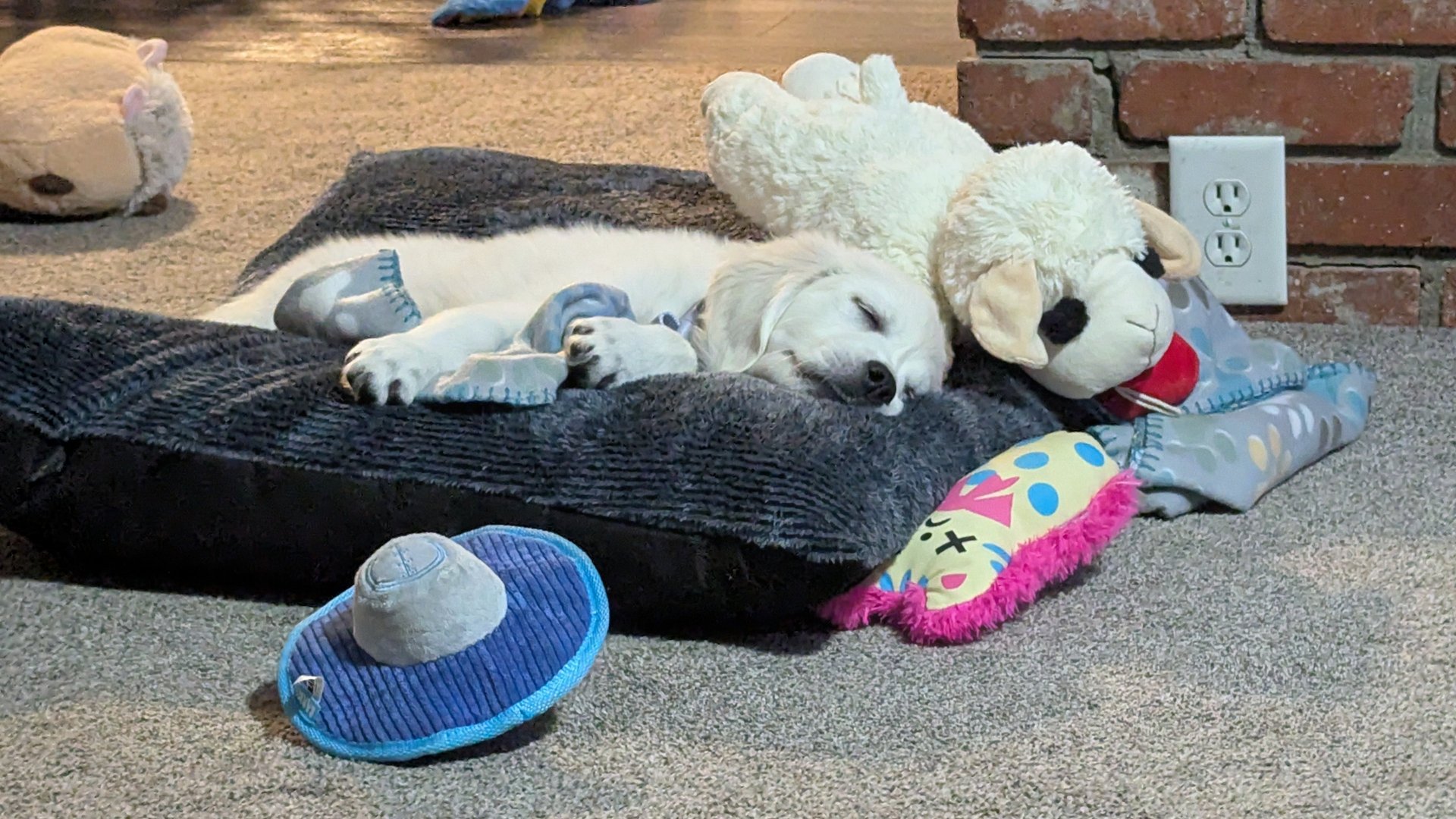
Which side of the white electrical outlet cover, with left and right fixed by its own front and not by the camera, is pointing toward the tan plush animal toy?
right

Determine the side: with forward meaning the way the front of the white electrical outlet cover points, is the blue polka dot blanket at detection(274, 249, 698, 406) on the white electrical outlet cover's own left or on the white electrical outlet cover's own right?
on the white electrical outlet cover's own right

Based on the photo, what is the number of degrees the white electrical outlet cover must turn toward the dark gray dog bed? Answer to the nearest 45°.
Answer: approximately 45° to its right

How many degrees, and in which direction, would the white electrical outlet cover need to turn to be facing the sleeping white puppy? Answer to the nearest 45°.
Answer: approximately 45° to its right

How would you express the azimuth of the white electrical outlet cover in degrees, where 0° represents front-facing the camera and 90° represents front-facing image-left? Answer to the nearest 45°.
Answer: approximately 0°
